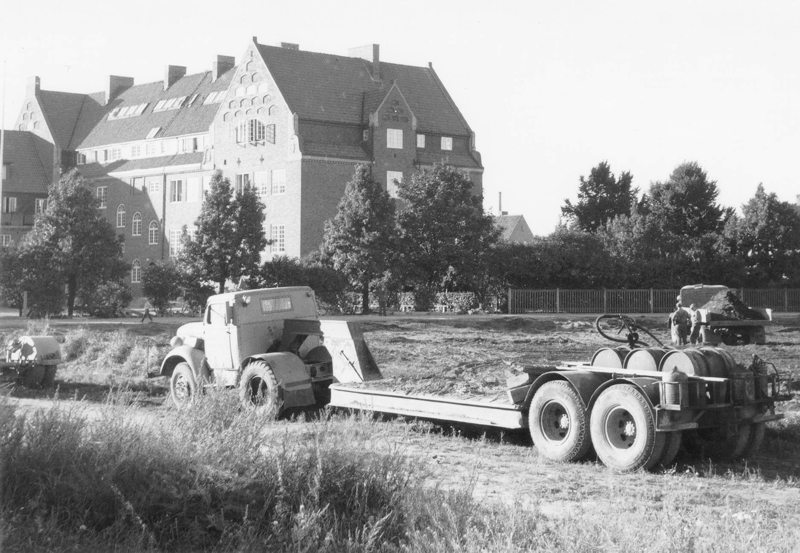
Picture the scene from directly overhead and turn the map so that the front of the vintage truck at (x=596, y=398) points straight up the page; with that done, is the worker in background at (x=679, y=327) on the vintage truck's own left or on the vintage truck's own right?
on the vintage truck's own right

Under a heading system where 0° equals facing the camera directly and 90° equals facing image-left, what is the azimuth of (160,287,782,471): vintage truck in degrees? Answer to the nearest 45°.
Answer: approximately 135°

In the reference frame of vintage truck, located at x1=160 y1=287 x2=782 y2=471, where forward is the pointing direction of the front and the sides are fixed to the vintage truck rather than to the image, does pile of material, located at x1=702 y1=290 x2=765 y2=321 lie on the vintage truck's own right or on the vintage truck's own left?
on the vintage truck's own right

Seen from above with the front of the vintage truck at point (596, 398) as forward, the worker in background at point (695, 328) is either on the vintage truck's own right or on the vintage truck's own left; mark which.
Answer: on the vintage truck's own right
